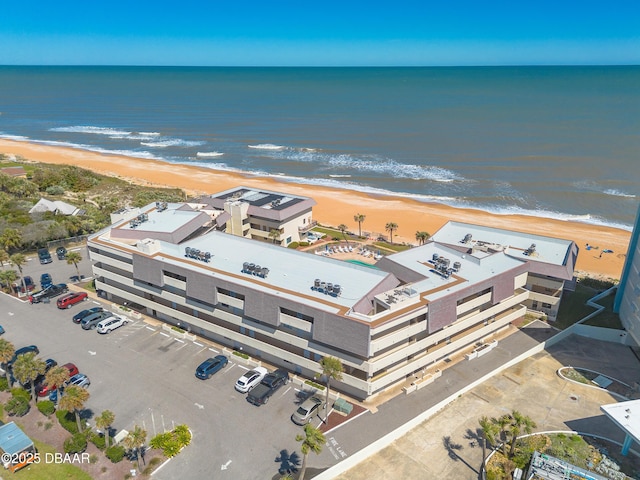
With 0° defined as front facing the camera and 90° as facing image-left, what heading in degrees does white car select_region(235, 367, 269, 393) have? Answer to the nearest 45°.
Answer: approximately 225°

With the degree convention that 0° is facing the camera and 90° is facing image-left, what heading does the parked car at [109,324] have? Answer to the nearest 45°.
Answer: approximately 225°

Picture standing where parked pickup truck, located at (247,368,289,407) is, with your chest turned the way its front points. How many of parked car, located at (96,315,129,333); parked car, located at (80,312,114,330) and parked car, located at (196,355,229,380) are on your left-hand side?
3

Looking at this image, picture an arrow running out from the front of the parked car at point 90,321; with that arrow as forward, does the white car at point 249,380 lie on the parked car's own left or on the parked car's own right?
on the parked car's own right

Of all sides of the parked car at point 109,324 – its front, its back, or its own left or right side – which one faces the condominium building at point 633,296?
right

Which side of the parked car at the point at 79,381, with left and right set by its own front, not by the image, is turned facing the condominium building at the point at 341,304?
back

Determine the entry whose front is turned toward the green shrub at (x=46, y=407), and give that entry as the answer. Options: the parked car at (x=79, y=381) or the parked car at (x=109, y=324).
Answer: the parked car at (x=79, y=381)

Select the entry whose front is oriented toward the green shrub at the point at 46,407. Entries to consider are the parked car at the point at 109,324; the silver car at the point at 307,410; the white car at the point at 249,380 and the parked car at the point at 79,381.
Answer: the parked car at the point at 79,381

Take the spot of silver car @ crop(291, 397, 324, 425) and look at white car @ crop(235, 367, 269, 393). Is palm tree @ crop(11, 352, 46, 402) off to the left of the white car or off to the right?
left

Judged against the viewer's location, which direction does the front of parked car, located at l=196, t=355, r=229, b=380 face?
facing away from the viewer and to the right of the viewer

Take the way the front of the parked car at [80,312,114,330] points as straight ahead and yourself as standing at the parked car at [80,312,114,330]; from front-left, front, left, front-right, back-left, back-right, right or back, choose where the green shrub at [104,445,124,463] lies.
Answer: back-right

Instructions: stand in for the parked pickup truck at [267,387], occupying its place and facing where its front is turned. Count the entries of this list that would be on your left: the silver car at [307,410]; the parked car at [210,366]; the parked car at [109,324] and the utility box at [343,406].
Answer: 2

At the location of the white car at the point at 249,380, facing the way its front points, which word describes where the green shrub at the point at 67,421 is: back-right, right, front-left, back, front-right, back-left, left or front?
back-left
